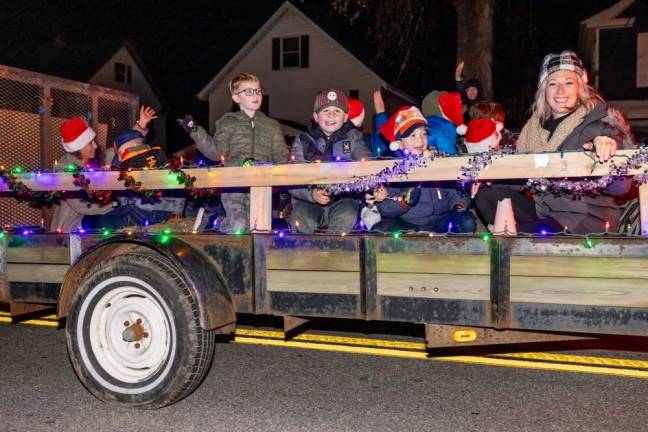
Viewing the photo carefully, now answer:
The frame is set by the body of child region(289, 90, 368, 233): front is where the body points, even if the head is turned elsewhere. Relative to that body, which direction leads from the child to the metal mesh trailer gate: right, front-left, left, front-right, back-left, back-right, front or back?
back-right

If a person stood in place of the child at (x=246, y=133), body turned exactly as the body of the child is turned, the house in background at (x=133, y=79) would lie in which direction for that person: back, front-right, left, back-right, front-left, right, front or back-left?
back

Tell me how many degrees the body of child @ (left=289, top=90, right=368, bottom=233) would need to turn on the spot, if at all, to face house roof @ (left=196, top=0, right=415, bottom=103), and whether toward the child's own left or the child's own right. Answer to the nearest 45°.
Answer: approximately 180°

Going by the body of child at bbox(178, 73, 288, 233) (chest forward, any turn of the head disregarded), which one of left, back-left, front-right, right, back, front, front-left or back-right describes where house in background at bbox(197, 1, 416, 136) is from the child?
back

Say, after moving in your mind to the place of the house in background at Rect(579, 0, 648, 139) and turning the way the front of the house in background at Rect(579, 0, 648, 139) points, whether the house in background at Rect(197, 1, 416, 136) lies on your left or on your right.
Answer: on your right

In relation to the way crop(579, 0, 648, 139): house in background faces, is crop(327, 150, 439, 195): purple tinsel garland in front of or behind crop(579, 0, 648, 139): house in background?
in front

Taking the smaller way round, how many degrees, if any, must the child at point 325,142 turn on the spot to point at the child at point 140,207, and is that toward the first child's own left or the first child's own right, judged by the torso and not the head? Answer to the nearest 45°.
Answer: approximately 90° to the first child's own right

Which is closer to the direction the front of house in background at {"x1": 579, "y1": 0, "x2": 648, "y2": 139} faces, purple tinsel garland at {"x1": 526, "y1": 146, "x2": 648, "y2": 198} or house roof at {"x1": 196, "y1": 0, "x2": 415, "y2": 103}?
the purple tinsel garland

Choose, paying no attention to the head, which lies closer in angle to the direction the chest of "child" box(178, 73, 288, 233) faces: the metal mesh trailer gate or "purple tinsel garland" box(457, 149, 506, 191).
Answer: the purple tinsel garland

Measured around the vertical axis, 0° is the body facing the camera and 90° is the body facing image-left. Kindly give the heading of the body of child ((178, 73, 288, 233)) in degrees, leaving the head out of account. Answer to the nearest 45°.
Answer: approximately 0°

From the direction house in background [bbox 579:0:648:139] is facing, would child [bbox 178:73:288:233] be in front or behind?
in front
